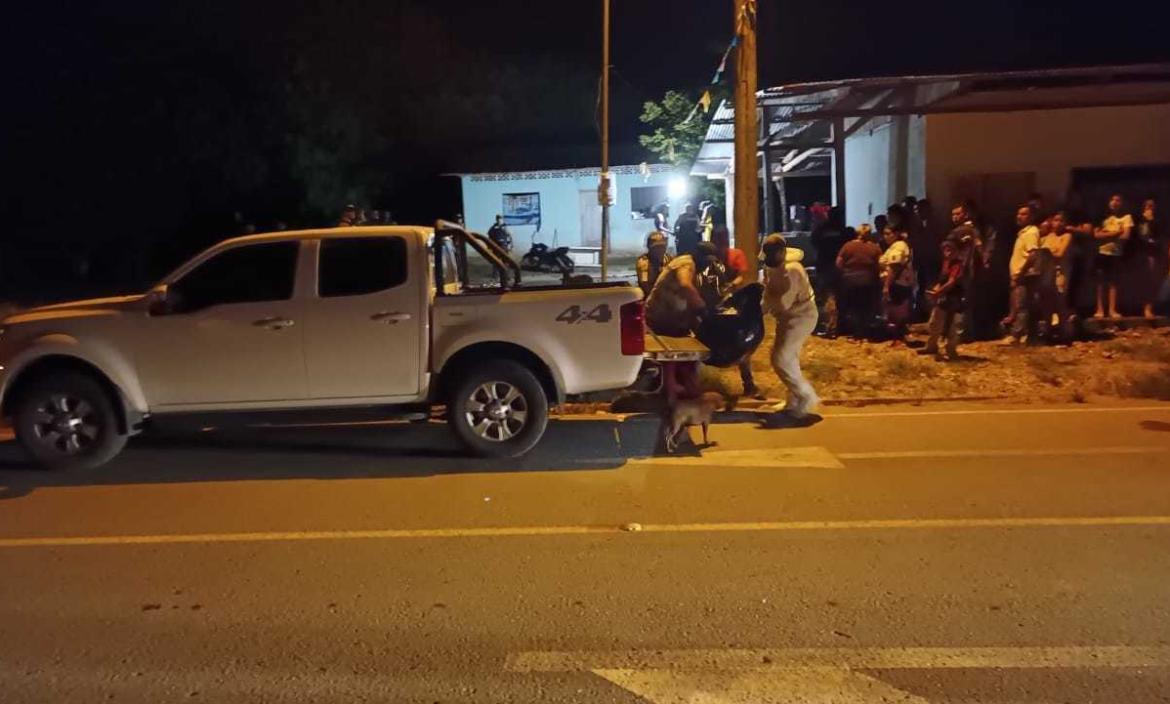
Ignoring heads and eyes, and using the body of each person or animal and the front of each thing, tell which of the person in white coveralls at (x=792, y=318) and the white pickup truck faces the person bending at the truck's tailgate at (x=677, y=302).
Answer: the person in white coveralls

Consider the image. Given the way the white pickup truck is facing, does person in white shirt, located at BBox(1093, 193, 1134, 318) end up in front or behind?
behind

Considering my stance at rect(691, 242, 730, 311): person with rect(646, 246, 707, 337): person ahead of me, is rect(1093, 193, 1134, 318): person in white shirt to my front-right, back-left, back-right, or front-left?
back-left

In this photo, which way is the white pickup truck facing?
to the viewer's left

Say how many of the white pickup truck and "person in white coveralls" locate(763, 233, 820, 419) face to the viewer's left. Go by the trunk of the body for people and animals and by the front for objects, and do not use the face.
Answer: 2

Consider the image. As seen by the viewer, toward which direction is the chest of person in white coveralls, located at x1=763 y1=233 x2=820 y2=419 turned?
to the viewer's left

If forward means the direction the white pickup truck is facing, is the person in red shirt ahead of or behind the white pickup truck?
behind

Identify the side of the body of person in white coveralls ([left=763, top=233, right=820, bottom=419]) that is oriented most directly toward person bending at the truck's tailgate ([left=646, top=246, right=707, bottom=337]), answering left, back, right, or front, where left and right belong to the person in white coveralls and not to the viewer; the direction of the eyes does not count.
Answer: front

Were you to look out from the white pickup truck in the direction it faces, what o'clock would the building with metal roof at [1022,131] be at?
The building with metal roof is roughly at 5 o'clock from the white pickup truck.

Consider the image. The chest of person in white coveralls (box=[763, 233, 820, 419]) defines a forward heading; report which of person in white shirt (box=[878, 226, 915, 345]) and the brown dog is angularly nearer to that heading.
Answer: the brown dog
